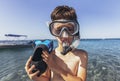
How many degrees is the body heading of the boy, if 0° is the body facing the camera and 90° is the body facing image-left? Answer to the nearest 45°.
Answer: approximately 0°
